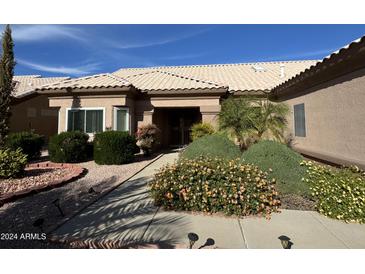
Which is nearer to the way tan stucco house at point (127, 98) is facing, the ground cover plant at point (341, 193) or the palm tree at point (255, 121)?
the ground cover plant

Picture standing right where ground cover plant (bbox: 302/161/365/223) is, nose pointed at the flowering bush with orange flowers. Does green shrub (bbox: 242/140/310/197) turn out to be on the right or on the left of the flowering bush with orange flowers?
right

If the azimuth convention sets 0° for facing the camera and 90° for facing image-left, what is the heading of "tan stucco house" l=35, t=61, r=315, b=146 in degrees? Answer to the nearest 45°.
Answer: approximately 0°

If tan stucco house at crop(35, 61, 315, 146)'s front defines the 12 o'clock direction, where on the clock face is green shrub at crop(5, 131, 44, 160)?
The green shrub is roughly at 2 o'clock from the tan stucco house.

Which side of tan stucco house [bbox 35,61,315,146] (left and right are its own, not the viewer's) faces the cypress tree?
right

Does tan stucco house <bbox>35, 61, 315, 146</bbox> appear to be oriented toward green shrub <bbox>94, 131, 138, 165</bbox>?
yes

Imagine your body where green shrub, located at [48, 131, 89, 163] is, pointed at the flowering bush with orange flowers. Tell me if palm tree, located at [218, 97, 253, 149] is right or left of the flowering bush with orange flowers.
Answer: left

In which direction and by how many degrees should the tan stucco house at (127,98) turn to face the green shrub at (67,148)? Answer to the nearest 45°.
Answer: approximately 45° to its right

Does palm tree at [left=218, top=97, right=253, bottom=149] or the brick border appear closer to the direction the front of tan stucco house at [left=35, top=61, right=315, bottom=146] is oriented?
the brick border

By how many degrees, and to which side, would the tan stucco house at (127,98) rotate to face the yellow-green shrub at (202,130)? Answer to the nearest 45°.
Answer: approximately 90° to its left

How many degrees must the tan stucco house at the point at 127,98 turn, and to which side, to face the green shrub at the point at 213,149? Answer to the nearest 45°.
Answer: approximately 45° to its left
